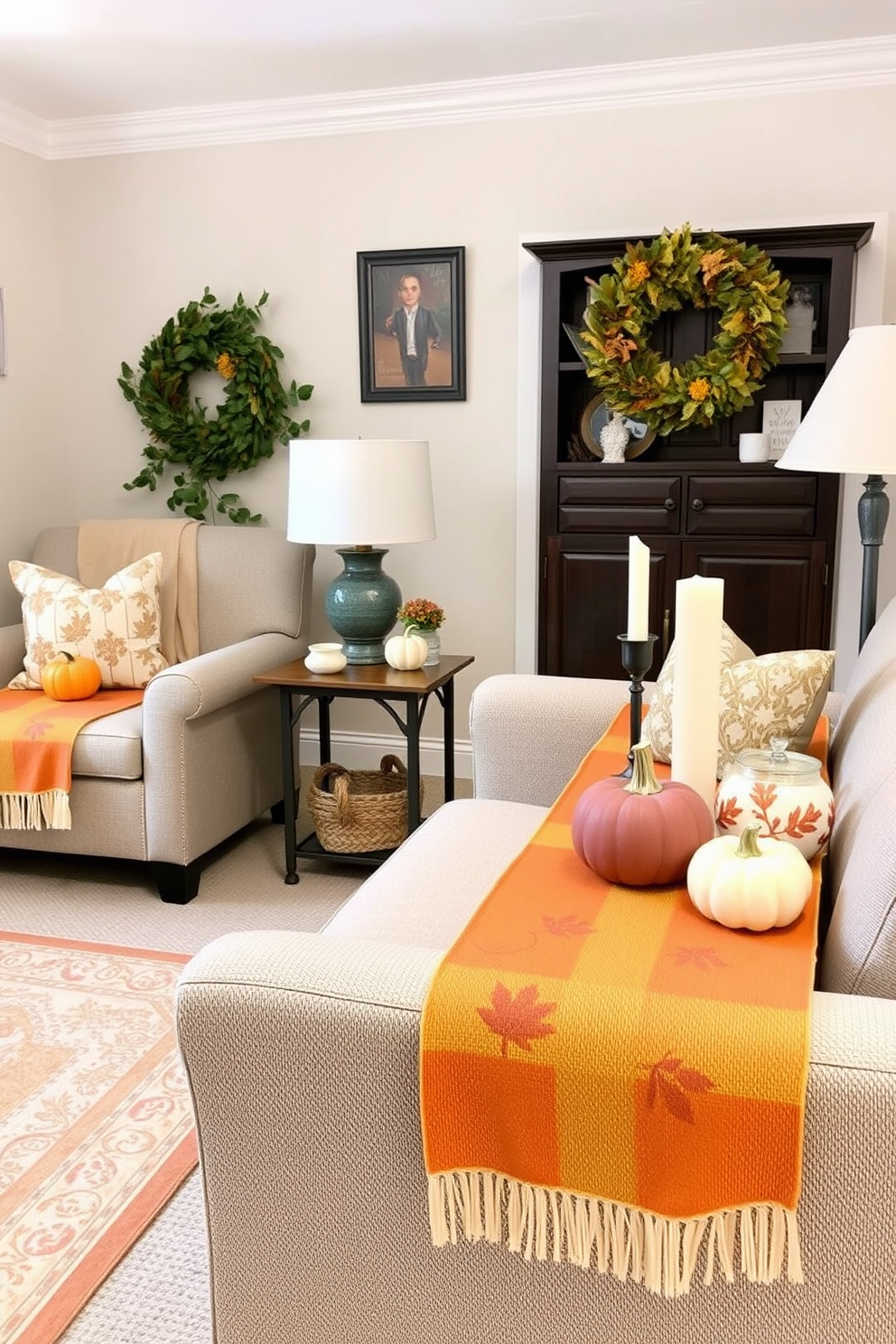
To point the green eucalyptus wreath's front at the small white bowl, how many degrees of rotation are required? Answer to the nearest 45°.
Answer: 0° — it already faces it

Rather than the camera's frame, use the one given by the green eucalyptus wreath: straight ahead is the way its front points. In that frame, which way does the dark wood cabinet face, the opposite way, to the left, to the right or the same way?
the same way

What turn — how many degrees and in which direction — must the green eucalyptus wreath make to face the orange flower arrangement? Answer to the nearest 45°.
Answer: approximately 45° to its left

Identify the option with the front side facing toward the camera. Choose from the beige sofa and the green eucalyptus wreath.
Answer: the green eucalyptus wreath

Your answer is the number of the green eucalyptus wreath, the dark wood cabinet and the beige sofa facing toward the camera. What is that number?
2

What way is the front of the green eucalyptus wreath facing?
toward the camera

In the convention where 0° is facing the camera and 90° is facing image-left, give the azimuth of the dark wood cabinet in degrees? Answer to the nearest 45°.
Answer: approximately 0°

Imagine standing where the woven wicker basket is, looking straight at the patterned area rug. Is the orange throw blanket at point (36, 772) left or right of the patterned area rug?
right

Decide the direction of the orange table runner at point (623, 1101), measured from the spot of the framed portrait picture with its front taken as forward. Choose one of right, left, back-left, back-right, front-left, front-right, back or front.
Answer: front

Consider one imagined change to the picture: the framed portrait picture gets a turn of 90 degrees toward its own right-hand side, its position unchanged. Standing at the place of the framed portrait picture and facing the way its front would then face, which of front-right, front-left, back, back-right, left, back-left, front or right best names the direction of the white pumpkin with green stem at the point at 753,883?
left

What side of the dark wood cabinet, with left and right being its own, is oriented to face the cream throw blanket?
right

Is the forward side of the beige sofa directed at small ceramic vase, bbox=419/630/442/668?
no

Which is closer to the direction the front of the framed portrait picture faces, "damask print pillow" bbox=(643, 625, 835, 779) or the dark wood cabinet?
the damask print pillow

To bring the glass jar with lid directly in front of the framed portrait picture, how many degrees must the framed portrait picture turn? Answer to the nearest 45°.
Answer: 0° — it already faces it

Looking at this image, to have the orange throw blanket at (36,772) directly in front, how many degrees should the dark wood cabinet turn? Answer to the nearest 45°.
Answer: approximately 45° to its right

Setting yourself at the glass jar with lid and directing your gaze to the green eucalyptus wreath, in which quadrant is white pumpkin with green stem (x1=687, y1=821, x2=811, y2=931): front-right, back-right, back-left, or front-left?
back-left

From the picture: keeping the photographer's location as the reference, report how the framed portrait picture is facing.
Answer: facing the viewer

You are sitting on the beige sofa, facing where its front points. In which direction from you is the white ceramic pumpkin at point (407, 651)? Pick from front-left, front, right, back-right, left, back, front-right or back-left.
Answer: right

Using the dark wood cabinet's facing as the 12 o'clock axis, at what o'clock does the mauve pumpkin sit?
The mauve pumpkin is roughly at 12 o'clock from the dark wood cabinet.

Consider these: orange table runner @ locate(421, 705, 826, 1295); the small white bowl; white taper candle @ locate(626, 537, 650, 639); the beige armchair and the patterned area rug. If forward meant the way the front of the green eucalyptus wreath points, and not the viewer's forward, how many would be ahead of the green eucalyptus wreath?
5
